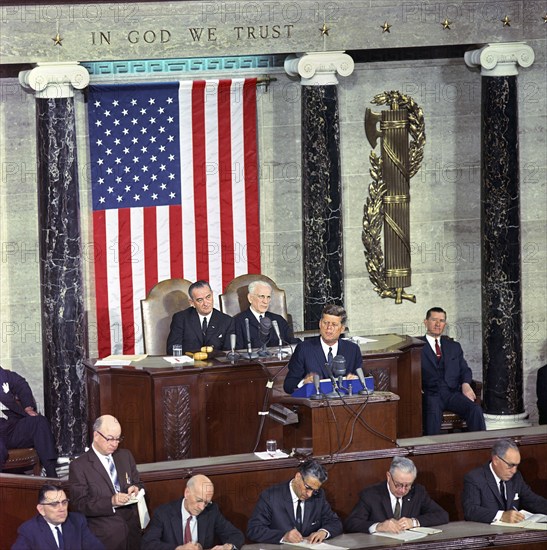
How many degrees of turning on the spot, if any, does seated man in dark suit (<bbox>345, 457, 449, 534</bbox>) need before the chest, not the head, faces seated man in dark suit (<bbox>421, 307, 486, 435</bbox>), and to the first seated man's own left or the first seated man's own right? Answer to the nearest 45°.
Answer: approximately 180°

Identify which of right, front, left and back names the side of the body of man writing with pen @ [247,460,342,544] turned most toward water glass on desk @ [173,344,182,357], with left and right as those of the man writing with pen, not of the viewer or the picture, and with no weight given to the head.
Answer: back

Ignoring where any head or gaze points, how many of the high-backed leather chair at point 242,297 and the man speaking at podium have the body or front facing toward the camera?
2

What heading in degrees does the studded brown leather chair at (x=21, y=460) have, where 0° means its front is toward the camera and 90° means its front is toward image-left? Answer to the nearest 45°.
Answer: approximately 315°

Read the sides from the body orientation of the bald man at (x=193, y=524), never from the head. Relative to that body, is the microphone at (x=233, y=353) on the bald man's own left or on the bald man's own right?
on the bald man's own left

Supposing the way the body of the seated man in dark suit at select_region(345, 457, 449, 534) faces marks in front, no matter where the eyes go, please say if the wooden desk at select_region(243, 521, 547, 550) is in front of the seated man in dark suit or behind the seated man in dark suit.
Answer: in front

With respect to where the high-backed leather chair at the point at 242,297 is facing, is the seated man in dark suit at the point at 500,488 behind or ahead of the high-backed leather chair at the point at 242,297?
ahead

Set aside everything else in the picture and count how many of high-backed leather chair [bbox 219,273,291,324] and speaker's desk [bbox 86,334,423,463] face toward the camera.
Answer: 2

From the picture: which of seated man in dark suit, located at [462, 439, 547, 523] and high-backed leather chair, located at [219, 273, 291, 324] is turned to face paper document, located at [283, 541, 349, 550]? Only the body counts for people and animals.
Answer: the high-backed leather chair
